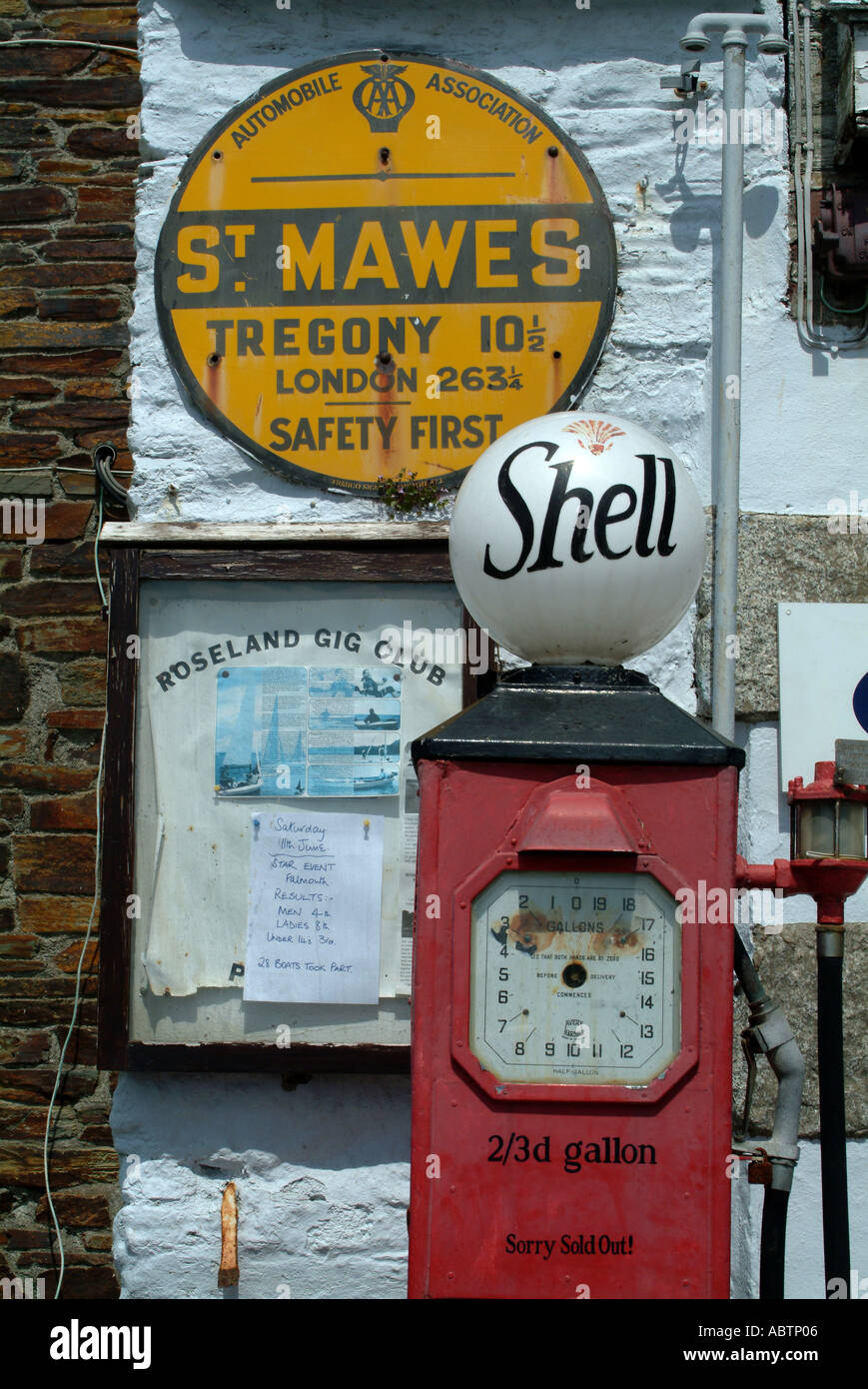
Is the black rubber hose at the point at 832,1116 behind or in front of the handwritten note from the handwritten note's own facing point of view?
in front

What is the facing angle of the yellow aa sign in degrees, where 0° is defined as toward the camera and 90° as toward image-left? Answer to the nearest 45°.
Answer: approximately 0°

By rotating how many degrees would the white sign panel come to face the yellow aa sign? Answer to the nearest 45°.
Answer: approximately 90° to its right

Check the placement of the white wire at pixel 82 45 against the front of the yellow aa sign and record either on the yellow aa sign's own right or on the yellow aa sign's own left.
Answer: on the yellow aa sign's own right
